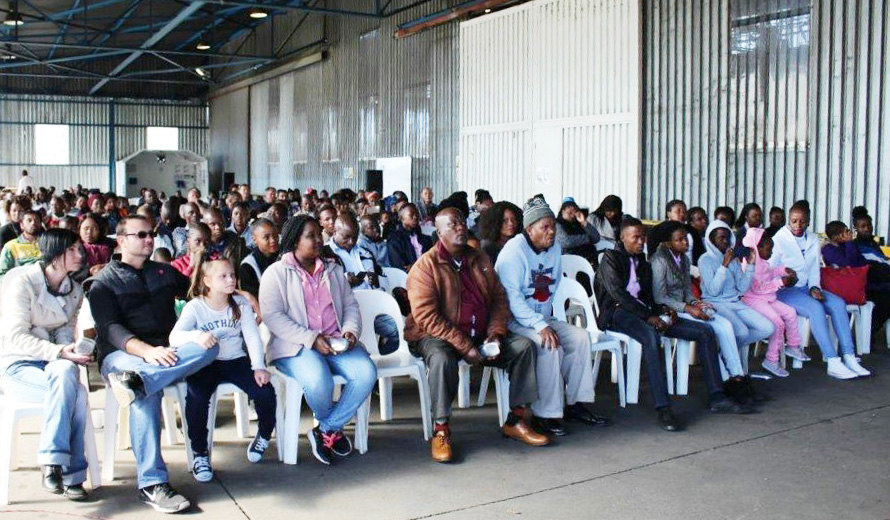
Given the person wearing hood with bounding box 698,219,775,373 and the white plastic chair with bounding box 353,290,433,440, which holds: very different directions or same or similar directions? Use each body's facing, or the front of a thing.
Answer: same or similar directions

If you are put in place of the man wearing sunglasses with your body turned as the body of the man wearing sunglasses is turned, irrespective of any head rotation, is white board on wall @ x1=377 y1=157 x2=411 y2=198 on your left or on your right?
on your left

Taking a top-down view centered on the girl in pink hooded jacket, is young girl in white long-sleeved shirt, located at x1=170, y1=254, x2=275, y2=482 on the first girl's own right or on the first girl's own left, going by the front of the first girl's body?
on the first girl's own right

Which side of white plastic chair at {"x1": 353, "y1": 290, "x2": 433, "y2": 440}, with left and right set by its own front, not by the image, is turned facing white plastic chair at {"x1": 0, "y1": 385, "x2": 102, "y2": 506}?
right

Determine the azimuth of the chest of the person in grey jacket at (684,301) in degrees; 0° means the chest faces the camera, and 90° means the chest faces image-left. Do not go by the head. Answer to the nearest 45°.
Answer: approximately 315°

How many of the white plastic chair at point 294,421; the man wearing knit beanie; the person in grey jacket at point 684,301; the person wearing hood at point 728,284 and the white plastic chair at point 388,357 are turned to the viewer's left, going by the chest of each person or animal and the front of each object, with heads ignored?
0

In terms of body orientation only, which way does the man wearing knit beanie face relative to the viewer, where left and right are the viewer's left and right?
facing the viewer and to the right of the viewer

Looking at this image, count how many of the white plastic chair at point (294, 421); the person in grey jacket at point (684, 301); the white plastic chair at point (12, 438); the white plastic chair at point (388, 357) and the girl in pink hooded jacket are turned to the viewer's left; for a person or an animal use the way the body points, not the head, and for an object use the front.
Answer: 0

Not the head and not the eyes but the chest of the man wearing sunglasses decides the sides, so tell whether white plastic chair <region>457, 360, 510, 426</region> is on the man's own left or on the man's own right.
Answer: on the man's own left

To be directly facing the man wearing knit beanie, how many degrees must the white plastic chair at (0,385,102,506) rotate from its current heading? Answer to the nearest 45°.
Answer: approximately 45° to its left

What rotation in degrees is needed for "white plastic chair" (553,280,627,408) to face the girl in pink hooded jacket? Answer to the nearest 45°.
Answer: approximately 90° to its left

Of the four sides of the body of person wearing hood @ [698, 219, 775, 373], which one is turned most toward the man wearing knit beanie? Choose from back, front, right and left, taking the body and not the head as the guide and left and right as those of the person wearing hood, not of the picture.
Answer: right

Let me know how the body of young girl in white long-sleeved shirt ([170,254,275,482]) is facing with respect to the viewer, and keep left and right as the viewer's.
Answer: facing the viewer
